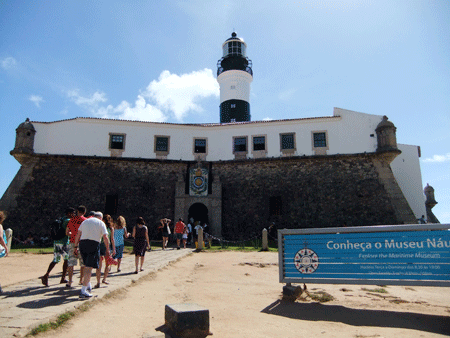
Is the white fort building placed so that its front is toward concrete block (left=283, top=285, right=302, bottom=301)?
yes

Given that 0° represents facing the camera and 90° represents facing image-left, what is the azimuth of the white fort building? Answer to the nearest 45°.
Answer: approximately 0°

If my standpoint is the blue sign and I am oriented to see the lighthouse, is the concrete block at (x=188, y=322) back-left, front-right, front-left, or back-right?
back-left

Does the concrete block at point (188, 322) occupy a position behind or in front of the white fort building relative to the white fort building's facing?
in front
